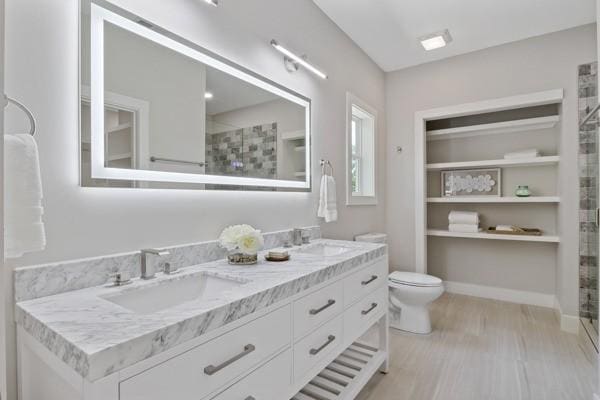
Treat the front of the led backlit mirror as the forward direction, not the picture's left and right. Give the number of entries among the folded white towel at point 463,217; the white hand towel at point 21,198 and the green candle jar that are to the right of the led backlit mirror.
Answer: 1

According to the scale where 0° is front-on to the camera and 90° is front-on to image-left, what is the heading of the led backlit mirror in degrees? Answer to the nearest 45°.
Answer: approximately 315°

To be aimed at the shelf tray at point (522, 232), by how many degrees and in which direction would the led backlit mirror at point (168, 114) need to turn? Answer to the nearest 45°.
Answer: approximately 45° to its left

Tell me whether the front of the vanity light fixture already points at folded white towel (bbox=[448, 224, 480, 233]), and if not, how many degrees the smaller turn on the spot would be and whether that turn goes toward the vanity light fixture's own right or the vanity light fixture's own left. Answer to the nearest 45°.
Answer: approximately 90° to the vanity light fixture's own left

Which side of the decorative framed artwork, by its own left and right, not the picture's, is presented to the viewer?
front

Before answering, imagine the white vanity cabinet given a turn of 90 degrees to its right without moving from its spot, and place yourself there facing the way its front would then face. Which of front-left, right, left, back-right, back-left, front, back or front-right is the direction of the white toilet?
back

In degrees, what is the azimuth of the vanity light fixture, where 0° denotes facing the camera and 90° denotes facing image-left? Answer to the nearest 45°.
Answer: approximately 315°

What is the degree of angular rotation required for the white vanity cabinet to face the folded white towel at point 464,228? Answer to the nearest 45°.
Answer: approximately 90° to its left

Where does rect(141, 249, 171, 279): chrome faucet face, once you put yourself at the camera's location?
facing the viewer and to the right of the viewer

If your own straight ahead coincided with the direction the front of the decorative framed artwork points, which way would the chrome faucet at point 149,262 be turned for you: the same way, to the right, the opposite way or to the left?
to the left

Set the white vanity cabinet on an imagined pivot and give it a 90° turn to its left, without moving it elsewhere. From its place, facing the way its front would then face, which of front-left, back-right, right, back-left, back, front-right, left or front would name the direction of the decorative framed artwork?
front

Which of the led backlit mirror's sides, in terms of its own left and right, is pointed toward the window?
left

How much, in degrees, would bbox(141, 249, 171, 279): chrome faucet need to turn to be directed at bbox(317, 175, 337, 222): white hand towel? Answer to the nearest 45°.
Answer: approximately 90° to its left

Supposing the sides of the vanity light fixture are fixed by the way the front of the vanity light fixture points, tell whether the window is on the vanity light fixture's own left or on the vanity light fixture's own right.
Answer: on the vanity light fixture's own left

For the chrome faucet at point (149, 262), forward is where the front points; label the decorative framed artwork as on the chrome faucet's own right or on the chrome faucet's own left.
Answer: on the chrome faucet's own left

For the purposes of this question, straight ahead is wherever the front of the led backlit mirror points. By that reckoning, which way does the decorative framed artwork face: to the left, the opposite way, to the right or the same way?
to the right

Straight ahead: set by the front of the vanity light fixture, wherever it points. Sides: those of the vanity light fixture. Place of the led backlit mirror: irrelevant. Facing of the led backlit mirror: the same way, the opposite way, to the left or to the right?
the same way

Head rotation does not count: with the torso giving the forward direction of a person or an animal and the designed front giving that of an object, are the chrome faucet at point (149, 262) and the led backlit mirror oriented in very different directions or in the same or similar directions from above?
same or similar directions
